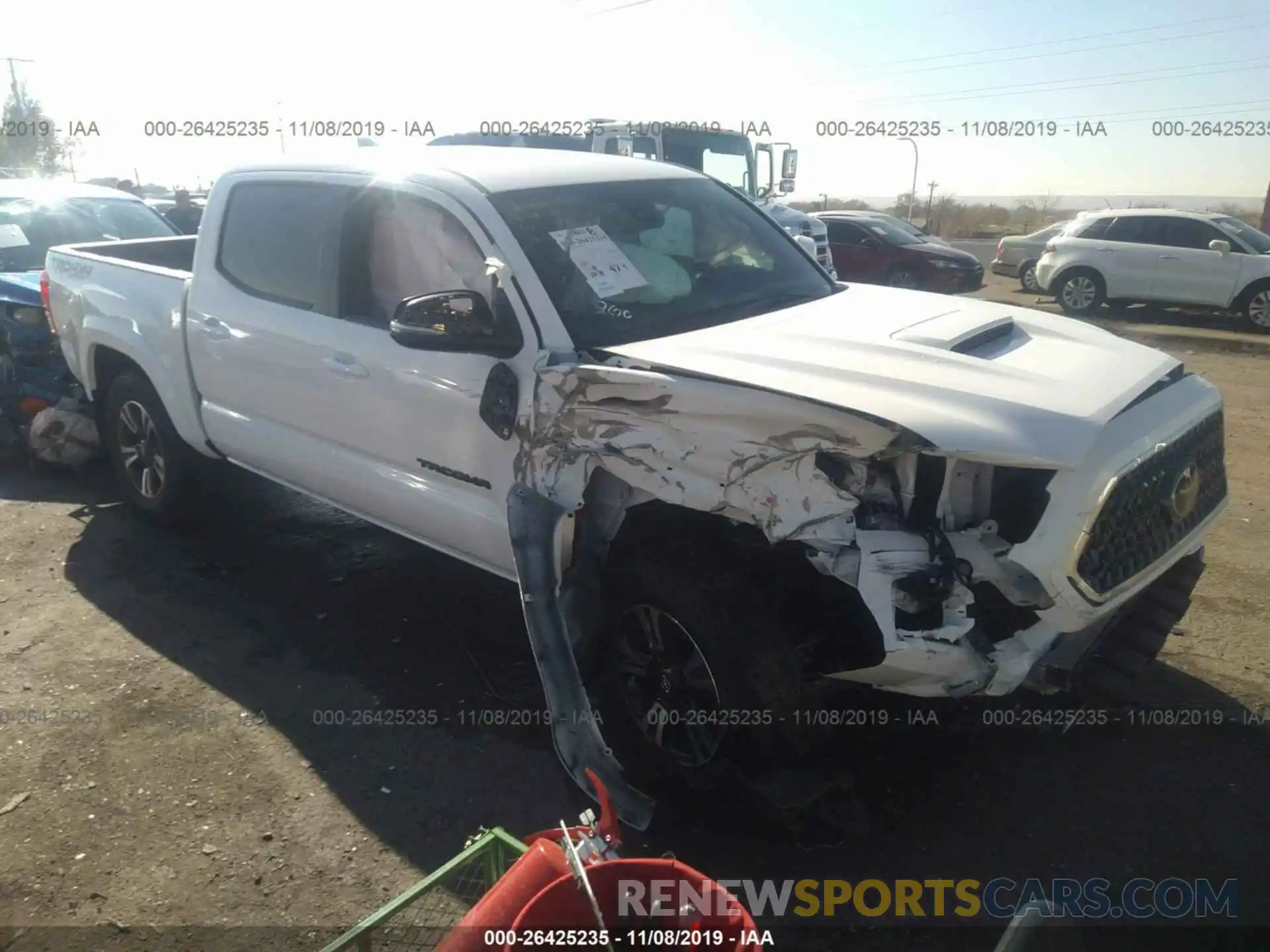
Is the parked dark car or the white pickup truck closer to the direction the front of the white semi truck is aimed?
the white pickup truck

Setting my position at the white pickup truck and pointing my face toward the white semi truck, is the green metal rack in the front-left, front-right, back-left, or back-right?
back-left

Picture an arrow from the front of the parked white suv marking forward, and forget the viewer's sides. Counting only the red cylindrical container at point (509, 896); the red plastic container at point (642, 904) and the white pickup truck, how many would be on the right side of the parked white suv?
3

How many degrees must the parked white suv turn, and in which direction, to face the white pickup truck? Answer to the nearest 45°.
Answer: approximately 90° to its right

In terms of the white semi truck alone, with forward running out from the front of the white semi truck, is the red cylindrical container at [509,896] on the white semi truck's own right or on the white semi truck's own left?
on the white semi truck's own right

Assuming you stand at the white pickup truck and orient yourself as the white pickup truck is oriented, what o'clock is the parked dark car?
The parked dark car is roughly at 8 o'clock from the white pickup truck.

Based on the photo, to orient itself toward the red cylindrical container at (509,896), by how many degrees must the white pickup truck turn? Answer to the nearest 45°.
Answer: approximately 45° to its right

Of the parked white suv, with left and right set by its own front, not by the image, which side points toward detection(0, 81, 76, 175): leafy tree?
back

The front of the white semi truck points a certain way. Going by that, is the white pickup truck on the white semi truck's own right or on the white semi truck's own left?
on the white semi truck's own right

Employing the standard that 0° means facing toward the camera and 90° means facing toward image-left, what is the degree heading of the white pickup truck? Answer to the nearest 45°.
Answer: approximately 315°

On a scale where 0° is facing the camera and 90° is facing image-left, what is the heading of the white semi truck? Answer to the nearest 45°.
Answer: approximately 315°

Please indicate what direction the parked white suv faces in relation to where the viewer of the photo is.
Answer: facing to the right of the viewer

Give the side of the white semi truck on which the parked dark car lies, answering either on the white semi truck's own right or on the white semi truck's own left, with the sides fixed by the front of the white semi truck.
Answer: on the white semi truck's own left
